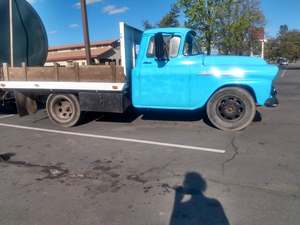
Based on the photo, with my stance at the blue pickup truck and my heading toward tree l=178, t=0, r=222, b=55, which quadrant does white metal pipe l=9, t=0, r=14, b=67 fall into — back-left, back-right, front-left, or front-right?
front-left

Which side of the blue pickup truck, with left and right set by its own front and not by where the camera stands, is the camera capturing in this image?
right

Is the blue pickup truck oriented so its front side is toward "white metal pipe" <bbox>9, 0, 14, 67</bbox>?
no

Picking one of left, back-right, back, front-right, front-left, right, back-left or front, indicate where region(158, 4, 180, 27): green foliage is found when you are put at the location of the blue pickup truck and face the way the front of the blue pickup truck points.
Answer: left

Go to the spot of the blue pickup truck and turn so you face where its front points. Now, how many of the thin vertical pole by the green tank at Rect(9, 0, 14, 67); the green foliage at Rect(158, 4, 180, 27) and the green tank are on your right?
0

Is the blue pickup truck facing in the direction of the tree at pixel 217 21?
no

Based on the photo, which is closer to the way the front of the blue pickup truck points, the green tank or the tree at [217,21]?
the tree

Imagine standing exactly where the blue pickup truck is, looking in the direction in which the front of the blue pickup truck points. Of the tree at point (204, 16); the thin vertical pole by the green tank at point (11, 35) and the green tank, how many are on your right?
0

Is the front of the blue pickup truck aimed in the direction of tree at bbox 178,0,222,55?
no
